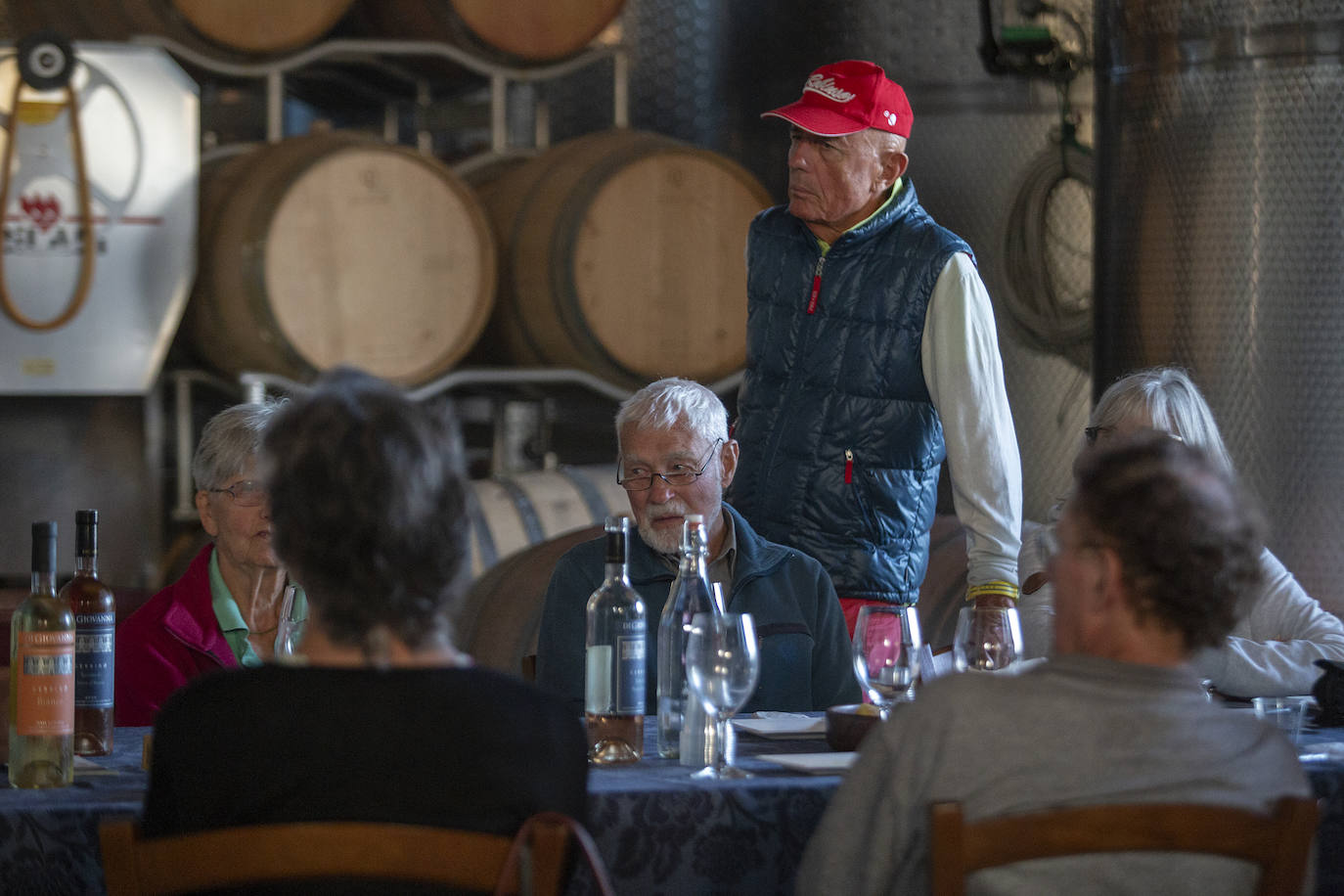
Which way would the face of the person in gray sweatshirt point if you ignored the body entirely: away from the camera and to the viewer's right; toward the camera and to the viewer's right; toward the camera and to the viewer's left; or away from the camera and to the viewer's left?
away from the camera and to the viewer's left

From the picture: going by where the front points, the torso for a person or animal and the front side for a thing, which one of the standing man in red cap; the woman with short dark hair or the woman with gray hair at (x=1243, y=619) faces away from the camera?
the woman with short dark hair

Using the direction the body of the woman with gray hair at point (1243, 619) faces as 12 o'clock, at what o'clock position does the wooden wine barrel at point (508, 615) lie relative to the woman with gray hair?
The wooden wine barrel is roughly at 2 o'clock from the woman with gray hair.

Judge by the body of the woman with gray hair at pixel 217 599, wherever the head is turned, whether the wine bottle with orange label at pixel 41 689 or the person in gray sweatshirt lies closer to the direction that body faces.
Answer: the person in gray sweatshirt

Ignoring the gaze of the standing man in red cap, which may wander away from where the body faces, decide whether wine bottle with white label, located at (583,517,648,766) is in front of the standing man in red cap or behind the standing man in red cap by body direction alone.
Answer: in front

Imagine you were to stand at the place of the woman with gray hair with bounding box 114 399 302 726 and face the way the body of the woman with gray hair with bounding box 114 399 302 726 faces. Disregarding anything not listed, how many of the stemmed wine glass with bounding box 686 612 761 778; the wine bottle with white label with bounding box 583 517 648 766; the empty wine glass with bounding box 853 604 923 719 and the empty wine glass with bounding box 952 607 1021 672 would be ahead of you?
4

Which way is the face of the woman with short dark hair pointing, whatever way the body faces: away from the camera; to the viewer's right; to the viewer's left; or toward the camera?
away from the camera

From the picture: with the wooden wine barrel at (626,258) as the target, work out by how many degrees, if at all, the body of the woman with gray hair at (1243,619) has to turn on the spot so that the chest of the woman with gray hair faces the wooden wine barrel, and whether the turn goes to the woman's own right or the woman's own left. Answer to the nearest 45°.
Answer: approximately 90° to the woman's own right

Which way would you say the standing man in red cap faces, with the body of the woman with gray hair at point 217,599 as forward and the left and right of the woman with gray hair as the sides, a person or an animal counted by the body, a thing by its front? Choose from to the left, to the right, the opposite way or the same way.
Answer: to the right

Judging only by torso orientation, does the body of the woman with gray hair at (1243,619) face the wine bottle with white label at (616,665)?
yes

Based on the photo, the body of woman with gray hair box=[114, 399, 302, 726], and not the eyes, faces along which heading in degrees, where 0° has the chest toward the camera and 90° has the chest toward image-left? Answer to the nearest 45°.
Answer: approximately 315°

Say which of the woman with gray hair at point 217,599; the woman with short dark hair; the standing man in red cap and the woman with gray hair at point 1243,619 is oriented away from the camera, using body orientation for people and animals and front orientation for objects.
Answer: the woman with short dark hair

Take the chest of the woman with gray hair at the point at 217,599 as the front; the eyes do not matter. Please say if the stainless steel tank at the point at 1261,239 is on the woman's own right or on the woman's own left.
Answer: on the woman's own left

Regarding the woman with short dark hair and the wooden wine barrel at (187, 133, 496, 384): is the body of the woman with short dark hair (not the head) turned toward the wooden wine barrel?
yes
